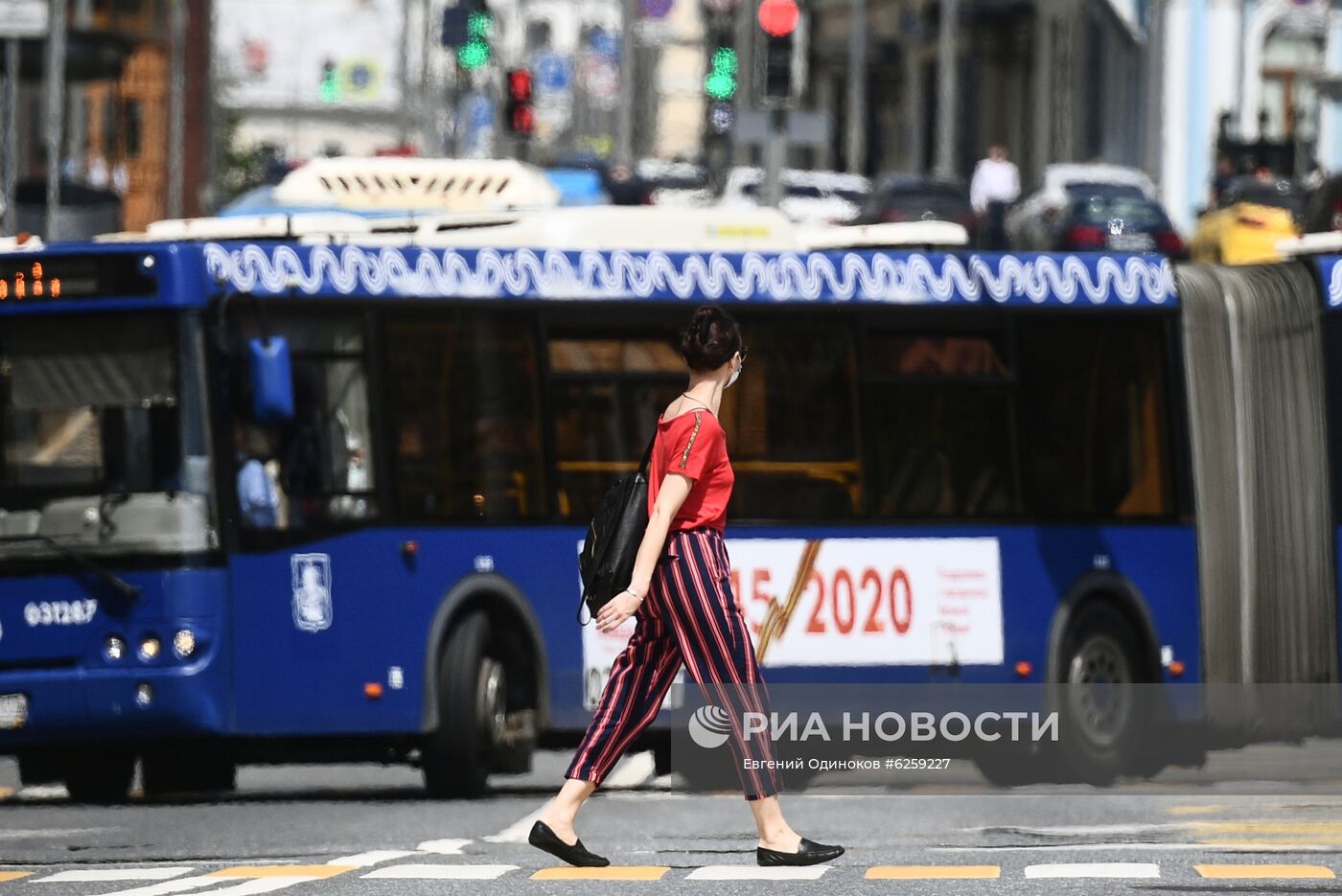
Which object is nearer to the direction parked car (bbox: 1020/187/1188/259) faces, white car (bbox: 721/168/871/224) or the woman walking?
the white car

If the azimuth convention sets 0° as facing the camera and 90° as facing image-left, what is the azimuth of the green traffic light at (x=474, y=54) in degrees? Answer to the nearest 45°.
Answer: approximately 0°

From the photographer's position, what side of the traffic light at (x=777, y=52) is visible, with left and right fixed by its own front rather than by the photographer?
front

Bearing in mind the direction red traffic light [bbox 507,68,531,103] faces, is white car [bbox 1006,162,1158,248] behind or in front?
behind

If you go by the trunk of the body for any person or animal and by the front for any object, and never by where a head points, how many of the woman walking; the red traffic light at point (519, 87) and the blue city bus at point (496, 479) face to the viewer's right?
1

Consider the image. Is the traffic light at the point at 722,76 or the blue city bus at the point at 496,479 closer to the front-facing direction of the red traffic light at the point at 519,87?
the blue city bus

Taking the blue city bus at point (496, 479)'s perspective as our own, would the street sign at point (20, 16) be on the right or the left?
on its right

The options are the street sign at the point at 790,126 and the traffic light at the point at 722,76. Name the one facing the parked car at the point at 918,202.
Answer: the street sign

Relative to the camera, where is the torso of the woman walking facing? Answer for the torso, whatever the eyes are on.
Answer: to the viewer's right
